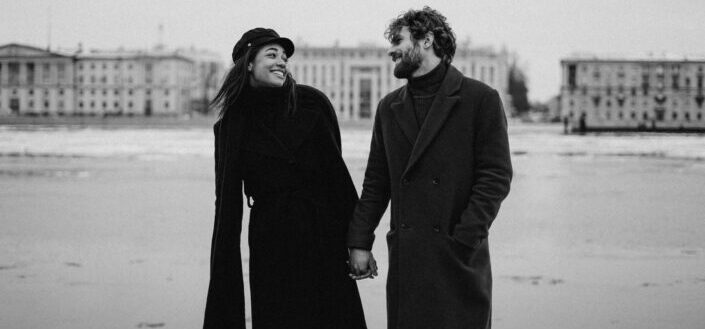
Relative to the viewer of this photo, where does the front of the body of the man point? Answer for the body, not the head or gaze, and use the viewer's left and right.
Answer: facing the viewer and to the left of the viewer

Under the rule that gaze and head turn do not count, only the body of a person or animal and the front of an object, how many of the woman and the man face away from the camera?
0

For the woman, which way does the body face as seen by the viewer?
toward the camera

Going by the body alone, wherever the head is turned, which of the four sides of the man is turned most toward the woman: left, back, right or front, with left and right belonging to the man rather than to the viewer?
right

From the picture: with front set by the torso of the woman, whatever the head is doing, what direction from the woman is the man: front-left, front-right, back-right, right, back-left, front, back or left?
front-left

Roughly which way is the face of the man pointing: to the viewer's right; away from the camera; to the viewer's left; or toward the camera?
to the viewer's left

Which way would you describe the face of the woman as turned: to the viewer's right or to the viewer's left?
to the viewer's right
